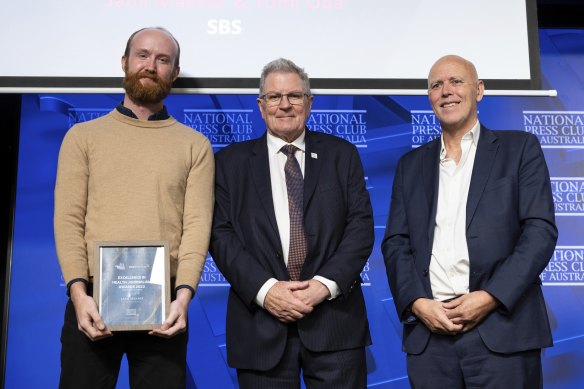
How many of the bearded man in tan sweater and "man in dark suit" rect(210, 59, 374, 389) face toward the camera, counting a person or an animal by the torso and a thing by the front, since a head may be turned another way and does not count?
2

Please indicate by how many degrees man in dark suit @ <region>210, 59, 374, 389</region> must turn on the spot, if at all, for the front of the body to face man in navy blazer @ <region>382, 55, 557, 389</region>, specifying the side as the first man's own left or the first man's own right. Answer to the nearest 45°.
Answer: approximately 90° to the first man's own left

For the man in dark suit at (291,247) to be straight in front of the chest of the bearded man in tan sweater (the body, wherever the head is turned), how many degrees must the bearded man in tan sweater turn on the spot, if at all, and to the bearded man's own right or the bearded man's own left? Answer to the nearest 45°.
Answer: approximately 90° to the bearded man's own left

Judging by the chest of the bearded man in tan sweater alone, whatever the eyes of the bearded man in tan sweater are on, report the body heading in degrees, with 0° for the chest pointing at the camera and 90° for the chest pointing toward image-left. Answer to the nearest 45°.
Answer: approximately 0°

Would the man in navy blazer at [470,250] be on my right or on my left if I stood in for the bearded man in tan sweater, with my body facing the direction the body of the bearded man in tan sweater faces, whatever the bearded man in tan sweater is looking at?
on my left

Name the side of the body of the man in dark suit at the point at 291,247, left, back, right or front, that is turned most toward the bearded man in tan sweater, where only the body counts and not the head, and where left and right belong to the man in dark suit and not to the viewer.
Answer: right
